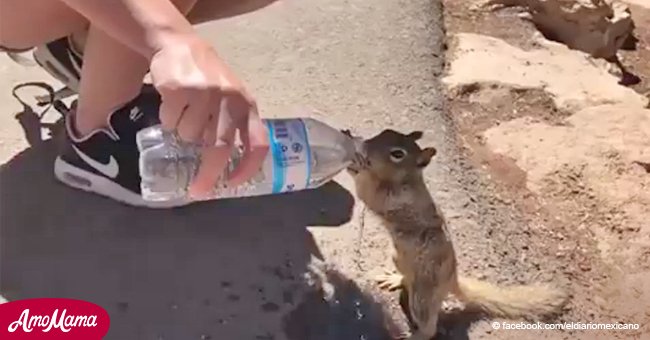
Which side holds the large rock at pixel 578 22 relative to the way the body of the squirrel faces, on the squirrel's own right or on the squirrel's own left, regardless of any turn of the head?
on the squirrel's own right

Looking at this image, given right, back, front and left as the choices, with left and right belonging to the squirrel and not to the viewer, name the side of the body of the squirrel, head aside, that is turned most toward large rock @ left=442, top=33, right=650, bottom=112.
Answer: right

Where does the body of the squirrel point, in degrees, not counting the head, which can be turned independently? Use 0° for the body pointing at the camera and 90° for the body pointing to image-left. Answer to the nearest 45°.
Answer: approximately 90°
